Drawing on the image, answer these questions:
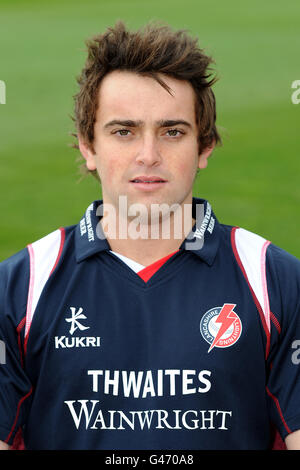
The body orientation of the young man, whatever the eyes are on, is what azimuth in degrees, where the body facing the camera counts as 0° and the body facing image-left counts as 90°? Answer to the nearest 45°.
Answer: approximately 0°
